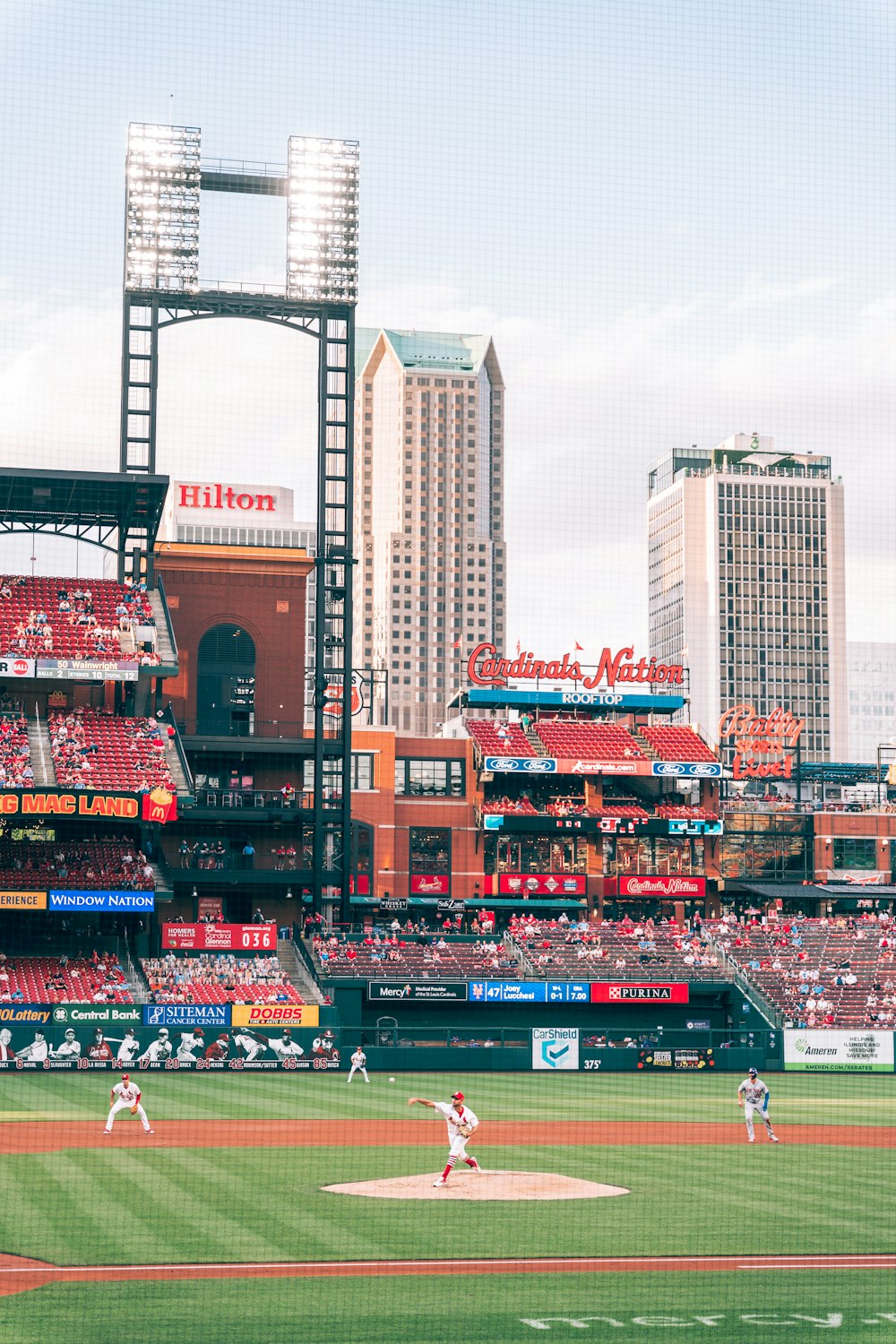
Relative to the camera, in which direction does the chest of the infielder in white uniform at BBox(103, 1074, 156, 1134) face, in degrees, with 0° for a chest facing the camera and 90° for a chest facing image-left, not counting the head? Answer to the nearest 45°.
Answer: approximately 0°

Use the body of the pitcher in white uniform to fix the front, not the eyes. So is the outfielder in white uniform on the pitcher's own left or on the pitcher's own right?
on the pitcher's own right

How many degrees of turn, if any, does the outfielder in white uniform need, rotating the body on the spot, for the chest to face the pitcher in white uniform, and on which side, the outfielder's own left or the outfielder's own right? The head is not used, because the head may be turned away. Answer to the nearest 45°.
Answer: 0° — they already face them

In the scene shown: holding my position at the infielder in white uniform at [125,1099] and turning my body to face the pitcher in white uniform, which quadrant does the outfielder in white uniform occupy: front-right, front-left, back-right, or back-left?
back-left

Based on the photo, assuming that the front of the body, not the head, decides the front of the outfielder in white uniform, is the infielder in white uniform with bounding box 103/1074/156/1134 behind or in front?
in front

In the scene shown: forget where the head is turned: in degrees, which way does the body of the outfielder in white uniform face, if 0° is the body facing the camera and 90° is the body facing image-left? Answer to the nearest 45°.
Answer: approximately 0°

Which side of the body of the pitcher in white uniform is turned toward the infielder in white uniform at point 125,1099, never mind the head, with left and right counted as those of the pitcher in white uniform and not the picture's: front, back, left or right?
right

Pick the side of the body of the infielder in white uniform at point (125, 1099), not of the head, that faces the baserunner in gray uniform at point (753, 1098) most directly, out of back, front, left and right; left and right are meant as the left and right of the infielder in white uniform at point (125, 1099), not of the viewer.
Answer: left

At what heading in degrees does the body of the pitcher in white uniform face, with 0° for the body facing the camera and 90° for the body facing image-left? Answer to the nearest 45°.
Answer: approximately 45°

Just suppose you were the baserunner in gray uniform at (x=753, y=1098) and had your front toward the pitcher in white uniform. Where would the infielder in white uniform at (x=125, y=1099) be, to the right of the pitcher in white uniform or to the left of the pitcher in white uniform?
right

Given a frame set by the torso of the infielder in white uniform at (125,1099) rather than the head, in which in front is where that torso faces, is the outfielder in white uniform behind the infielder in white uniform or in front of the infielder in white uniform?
behind
